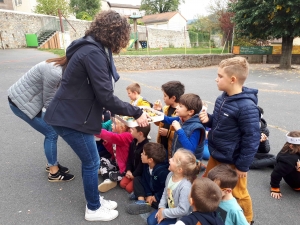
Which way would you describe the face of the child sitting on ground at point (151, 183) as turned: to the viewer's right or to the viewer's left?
to the viewer's left

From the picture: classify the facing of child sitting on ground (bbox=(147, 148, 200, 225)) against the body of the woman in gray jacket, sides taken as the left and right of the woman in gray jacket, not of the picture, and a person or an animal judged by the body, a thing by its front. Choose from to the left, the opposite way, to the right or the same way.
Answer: the opposite way

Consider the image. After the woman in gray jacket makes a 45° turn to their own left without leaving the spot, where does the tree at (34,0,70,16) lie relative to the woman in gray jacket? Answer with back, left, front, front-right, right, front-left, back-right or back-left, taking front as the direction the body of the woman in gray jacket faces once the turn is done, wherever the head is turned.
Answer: front-left

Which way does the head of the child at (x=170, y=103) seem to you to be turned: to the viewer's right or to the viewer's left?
to the viewer's left

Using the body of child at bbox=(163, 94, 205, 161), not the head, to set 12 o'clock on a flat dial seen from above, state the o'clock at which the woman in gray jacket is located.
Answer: The woman in gray jacket is roughly at 12 o'clock from the child.

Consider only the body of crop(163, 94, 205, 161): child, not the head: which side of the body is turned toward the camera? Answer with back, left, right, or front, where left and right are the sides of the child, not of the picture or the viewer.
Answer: left

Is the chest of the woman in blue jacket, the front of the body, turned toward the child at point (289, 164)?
yes

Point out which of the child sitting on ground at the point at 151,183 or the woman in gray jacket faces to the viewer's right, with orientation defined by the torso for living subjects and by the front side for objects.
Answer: the woman in gray jacket

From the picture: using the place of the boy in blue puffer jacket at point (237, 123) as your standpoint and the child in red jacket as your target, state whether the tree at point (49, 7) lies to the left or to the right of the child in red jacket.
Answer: right

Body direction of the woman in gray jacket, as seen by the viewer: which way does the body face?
to the viewer's right

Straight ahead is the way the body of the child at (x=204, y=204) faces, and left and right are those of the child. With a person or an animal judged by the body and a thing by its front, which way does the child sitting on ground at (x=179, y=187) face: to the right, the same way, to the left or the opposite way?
to the left

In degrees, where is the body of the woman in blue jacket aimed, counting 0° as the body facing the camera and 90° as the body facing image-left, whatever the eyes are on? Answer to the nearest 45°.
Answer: approximately 270°

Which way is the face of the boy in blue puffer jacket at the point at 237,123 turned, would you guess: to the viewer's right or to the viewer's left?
to the viewer's left

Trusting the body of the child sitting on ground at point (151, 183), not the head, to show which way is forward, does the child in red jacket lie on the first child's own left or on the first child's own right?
on the first child's own right

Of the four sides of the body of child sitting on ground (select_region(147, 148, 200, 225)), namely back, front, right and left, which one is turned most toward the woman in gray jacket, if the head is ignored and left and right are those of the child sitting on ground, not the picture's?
right
